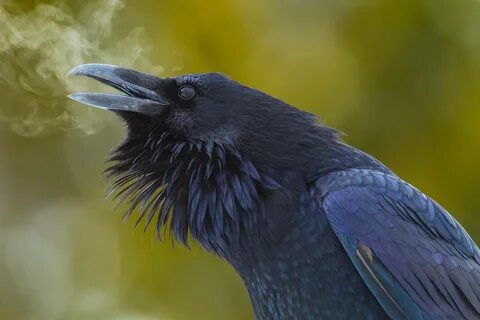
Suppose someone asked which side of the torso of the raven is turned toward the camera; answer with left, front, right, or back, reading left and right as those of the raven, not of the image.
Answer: left
